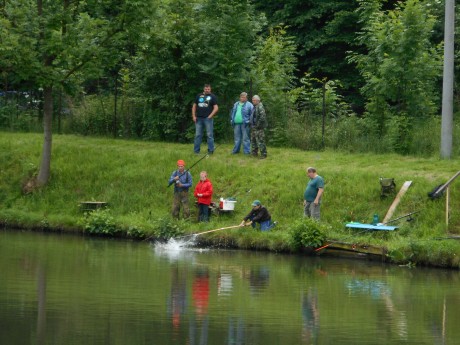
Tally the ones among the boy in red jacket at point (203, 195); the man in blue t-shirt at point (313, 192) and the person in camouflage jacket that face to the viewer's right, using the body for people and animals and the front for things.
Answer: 0

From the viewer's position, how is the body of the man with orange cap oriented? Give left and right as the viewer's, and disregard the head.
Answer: facing the viewer

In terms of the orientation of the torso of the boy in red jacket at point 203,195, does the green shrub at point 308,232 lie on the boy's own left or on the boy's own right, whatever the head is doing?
on the boy's own left

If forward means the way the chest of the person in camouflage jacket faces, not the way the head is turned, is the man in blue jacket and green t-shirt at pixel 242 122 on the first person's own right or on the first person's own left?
on the first person's own right

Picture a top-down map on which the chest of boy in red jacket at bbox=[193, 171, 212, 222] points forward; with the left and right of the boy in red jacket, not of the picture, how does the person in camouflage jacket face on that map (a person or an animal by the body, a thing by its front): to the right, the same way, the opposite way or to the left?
the same way

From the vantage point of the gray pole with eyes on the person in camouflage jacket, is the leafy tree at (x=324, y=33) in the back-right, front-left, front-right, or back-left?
front-right

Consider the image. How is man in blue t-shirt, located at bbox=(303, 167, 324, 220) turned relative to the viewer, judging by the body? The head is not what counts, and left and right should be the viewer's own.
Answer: facing the viewer and to the left of the viewer

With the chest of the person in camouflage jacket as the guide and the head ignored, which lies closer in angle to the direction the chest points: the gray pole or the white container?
the white container

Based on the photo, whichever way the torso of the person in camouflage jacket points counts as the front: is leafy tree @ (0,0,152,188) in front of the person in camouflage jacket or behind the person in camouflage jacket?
in front

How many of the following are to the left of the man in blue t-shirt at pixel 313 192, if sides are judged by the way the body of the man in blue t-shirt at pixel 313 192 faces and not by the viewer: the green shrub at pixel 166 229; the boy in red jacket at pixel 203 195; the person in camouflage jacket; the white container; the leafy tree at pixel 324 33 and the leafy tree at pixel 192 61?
0

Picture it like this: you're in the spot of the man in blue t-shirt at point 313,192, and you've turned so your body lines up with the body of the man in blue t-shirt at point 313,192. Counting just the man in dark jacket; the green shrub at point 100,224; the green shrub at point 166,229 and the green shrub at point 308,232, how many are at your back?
0

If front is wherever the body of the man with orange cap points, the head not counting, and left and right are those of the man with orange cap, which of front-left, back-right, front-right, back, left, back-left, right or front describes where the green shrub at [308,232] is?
front-left

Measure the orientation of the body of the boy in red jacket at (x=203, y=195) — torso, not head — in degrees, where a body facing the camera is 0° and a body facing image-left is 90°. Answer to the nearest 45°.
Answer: approximately 45°

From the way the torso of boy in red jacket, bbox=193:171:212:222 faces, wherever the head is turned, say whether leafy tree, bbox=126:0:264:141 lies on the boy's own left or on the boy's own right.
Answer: on the boy's own right

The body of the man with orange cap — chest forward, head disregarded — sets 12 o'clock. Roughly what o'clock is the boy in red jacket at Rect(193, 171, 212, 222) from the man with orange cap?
The boy in red jacket is roughly at 10 o'clock from the man with orange cap.

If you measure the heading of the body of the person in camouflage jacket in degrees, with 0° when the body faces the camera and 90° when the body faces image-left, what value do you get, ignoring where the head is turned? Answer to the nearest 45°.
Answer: approximately 45°
